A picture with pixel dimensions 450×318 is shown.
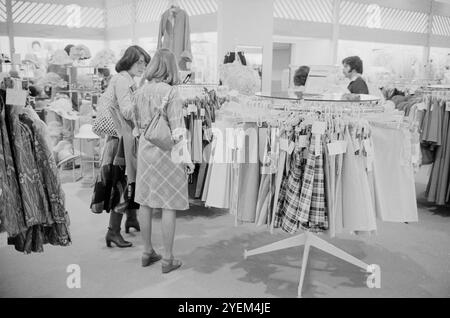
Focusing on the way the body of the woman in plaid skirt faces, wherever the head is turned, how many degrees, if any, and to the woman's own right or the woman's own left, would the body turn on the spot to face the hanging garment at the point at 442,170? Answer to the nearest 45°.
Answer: approximately 45° to the woman's own right

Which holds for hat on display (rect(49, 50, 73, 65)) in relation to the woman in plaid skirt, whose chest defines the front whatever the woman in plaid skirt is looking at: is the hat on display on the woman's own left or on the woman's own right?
on the woman's own left

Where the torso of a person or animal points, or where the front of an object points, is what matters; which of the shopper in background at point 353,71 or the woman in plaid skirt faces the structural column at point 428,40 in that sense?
the woman in plaid skirt

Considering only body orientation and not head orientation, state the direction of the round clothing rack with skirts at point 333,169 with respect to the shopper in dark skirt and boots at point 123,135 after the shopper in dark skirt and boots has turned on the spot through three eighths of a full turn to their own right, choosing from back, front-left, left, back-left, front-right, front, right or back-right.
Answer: left

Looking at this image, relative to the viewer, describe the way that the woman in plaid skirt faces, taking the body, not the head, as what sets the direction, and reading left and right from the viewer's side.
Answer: facing away from the viewer and to the right of the viewer

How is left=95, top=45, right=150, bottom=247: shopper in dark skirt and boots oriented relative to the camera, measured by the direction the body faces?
to the viewer's right

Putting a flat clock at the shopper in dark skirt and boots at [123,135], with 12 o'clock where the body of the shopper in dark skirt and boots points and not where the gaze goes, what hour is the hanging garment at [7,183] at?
The hanging garment is roughly at 4 o'clock from the shopper in dark skirt and boots.

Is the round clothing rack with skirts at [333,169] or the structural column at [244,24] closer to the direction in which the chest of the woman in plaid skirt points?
the structural column
